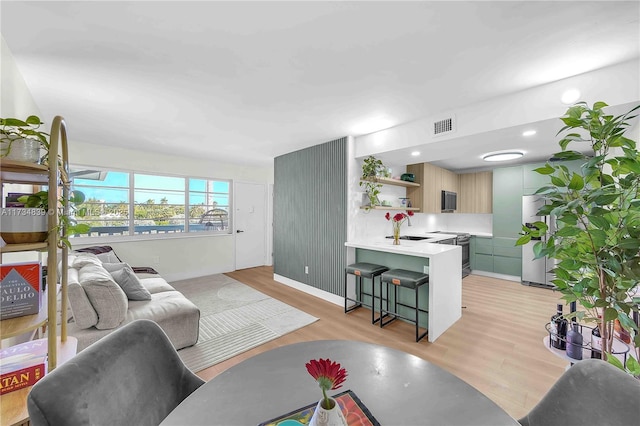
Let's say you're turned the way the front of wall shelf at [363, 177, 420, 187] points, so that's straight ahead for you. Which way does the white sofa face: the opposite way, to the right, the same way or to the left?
to the left

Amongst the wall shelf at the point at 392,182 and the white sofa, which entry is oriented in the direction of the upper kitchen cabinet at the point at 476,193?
the white sofa

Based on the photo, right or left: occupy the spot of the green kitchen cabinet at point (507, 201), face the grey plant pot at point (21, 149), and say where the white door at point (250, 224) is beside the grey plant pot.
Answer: right

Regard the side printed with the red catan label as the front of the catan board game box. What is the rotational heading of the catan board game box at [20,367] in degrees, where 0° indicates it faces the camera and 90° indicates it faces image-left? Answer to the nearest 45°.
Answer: approximately 315°

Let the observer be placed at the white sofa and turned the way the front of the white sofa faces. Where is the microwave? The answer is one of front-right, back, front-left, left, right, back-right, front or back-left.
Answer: front

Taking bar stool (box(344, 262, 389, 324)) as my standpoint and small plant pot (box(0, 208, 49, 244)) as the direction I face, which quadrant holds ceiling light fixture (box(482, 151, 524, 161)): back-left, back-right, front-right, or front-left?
back-left

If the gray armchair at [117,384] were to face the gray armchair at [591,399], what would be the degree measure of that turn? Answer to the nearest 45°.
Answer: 0° — it already faces it

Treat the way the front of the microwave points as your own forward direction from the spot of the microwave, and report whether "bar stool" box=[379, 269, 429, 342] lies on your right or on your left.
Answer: on your right

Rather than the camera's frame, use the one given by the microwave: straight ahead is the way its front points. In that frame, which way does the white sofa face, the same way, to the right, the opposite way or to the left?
to the left

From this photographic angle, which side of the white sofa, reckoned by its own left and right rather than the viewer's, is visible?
right

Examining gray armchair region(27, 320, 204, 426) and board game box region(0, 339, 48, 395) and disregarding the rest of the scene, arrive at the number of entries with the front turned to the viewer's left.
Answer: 0
